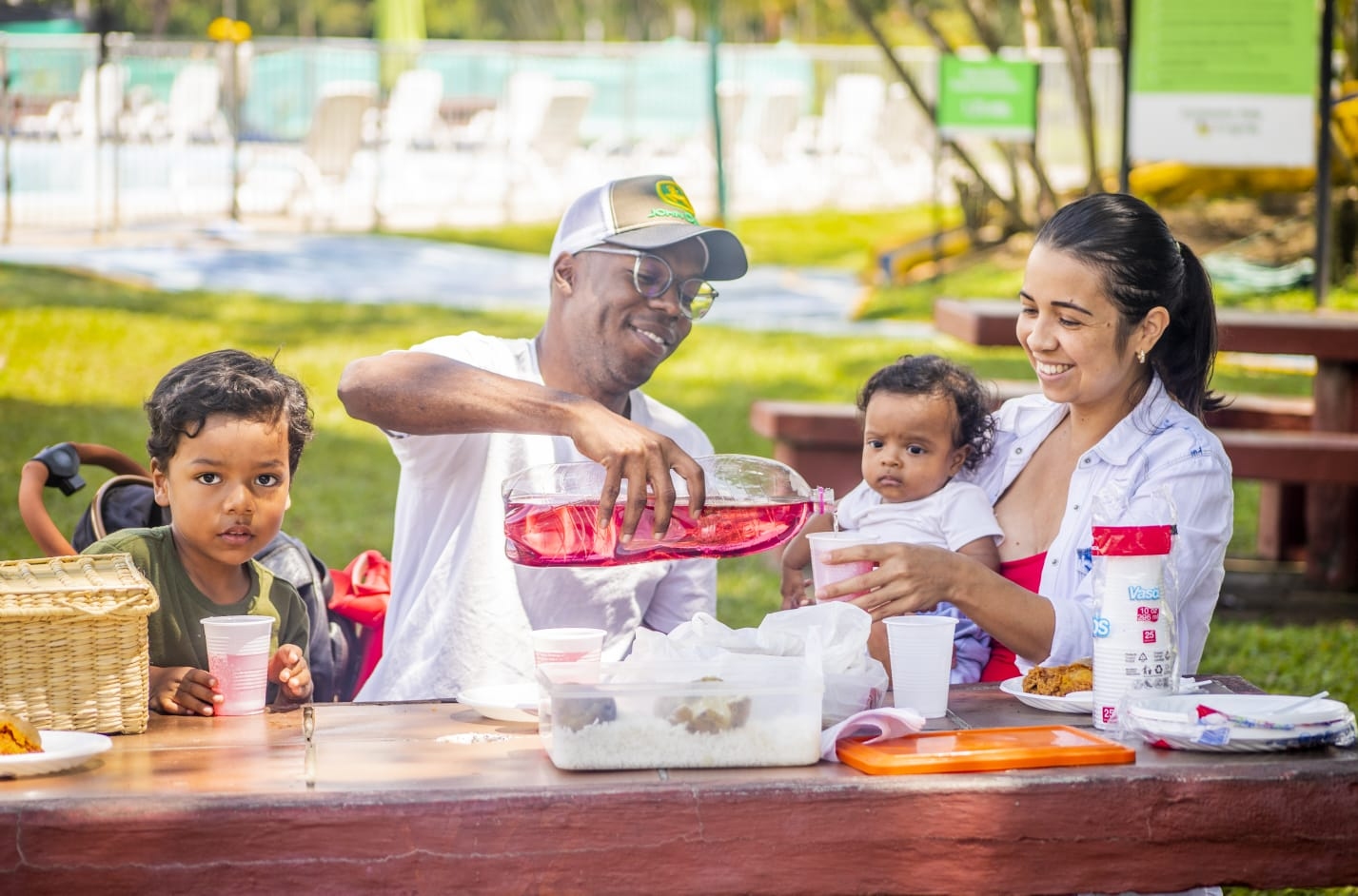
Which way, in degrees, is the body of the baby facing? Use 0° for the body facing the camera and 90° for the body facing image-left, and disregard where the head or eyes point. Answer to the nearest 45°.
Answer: approximately 45°

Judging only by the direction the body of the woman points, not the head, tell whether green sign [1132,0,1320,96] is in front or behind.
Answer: behind

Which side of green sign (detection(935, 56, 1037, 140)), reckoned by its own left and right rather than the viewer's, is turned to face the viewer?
front

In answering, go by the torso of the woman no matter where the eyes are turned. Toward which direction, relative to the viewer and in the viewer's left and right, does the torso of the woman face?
facing the viewer and to the left of the viewer

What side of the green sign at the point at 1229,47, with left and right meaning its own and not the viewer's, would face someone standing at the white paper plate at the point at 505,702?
front

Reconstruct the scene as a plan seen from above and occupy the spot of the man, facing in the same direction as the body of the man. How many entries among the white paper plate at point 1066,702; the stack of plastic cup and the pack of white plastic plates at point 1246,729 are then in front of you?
3

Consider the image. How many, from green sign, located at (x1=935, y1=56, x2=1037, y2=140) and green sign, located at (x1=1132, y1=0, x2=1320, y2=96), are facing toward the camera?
2

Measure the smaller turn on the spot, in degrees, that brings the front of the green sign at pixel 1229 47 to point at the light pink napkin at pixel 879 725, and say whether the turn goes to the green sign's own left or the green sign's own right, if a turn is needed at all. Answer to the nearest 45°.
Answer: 0° — it already faces it

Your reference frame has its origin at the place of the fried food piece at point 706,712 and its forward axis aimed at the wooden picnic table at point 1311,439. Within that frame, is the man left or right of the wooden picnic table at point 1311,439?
left

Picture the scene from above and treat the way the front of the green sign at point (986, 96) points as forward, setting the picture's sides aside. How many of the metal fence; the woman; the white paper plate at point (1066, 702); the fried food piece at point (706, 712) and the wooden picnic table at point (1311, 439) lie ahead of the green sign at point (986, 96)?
4

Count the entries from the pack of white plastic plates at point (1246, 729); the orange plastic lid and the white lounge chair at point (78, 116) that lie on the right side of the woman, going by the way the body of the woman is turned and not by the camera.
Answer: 1

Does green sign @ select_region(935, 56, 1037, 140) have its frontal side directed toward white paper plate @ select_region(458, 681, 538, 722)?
yes

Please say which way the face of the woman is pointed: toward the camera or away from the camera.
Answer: toward the camera

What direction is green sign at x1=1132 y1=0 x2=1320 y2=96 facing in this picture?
toward the camera

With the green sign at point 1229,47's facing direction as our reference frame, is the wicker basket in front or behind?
in front

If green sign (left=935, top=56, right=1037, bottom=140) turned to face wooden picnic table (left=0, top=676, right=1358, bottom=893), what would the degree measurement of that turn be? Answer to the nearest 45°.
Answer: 0° — it already faces it

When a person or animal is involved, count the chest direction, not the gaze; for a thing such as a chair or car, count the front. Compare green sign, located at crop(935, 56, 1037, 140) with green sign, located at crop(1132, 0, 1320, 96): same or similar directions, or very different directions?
same or similar directions

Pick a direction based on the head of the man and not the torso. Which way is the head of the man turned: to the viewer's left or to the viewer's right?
to the viewer's right
